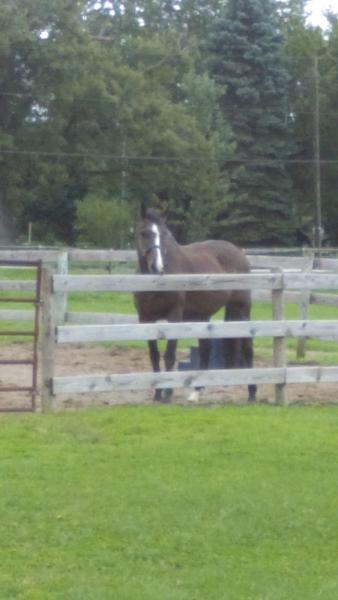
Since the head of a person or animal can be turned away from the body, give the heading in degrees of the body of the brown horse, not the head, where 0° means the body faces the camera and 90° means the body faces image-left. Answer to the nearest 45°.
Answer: approximately 45°

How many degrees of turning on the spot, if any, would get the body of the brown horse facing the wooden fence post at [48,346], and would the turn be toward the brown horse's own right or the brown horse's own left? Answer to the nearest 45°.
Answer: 0° — it already faces it

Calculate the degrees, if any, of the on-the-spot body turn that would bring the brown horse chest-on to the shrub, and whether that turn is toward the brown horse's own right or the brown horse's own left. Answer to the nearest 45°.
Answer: approximately 135° to the brown horse's own right
